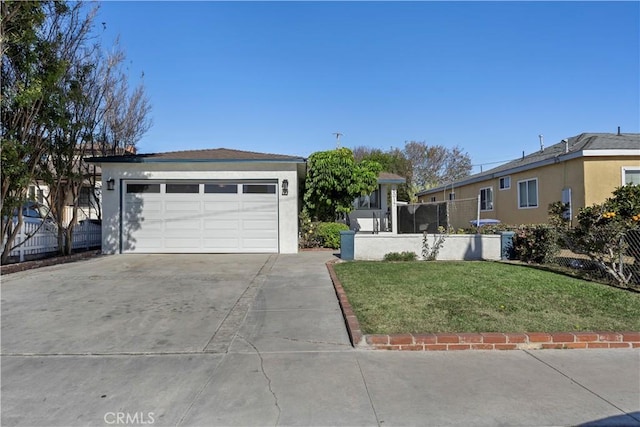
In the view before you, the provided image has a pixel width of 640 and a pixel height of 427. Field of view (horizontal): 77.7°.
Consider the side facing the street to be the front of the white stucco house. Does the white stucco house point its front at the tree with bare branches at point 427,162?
no

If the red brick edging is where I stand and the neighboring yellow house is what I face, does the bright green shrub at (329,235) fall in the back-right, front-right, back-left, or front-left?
front-left

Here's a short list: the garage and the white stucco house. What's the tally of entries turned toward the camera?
2

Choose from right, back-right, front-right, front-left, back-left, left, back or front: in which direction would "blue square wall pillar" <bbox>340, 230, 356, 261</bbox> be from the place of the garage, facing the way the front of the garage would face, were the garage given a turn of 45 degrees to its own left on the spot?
front

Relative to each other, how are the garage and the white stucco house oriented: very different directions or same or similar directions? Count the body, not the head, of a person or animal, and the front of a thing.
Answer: same or similar directions

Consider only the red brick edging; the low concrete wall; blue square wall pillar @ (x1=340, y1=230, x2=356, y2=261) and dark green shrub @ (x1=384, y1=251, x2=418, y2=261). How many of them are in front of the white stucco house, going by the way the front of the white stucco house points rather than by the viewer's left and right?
4

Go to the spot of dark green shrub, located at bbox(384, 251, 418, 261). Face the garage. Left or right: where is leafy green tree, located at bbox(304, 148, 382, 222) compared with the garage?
right

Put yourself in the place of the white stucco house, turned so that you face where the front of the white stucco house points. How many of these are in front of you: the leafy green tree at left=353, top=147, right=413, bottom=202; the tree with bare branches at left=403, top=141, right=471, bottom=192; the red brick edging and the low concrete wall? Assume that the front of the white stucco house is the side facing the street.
2

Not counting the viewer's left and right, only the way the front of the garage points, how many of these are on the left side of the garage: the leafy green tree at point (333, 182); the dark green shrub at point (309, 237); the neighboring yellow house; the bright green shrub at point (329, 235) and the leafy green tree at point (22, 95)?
4

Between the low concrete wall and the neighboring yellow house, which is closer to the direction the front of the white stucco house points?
the low concrete wall

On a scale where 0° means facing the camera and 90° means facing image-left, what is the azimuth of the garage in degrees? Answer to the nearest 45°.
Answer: approximately 0°

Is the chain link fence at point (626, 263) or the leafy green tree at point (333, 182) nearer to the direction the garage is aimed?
the chain link fence

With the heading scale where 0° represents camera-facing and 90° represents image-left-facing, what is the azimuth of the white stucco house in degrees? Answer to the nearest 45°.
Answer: approximately 0°

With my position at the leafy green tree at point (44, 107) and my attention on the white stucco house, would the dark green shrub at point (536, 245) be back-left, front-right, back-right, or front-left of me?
front-right

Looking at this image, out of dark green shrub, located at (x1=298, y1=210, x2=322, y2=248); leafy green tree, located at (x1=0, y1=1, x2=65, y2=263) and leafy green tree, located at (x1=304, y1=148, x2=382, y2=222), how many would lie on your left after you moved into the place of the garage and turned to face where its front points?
2

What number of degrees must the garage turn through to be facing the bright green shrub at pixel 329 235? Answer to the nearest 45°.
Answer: approximately 90° to its left

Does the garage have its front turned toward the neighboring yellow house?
no

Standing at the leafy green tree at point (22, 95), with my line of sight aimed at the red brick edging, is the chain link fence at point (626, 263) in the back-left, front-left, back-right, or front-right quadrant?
front-left

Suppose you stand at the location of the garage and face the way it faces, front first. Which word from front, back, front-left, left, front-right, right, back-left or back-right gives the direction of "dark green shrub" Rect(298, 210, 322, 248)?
left

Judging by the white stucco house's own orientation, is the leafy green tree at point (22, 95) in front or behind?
in front
